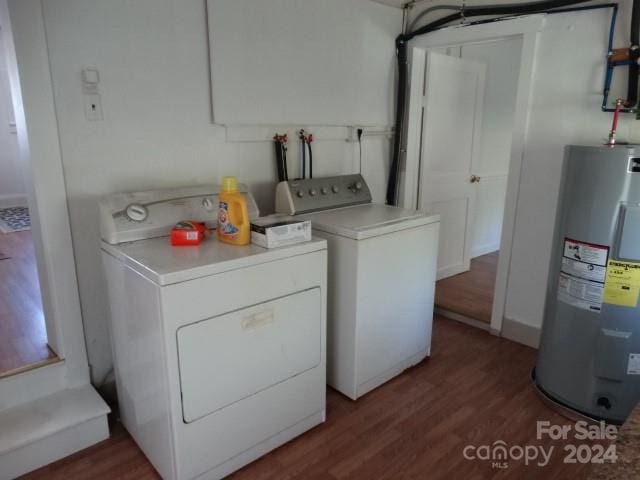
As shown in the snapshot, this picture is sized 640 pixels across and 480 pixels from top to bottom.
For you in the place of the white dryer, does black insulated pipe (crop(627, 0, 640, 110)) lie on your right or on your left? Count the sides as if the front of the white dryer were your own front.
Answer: on your left

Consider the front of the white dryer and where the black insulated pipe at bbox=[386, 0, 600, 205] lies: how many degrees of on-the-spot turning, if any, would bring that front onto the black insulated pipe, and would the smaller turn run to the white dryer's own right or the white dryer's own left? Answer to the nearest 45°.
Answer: approximately 90° to the white dryer's own left

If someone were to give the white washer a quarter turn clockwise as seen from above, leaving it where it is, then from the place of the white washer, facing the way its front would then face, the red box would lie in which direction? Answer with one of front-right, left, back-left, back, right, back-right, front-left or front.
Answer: front

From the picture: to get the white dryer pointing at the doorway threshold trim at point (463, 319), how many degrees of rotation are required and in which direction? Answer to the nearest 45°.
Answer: approximately 90° to its left

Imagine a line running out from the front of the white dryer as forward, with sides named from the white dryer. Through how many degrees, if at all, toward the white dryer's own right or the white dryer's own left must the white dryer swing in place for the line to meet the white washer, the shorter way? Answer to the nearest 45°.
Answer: approximately 90° to the white dryer's own left

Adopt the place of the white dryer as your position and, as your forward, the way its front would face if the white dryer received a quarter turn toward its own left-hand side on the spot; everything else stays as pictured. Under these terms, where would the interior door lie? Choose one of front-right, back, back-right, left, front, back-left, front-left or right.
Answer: front

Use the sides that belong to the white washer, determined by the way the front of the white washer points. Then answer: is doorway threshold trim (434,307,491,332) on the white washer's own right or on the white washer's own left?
on the white washer's own left

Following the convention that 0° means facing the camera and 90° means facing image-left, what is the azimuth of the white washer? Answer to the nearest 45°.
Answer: approximately 315°

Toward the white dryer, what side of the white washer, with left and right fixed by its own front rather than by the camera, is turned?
right

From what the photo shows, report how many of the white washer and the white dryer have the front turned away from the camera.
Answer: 0

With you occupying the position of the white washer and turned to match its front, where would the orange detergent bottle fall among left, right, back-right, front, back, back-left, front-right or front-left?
right

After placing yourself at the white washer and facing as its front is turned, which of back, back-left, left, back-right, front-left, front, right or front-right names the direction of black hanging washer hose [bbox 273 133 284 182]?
back

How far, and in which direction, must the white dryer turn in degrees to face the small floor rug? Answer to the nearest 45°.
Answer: approximately 180°

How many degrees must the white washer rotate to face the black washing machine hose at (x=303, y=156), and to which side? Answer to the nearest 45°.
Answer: approximately 180°
